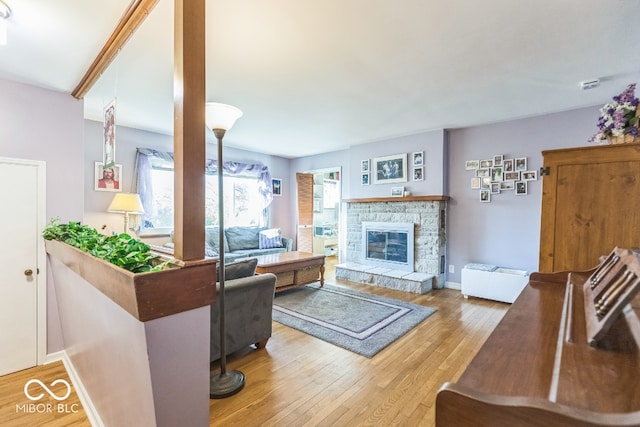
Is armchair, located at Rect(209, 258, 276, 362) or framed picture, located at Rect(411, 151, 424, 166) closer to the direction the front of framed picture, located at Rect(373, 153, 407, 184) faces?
the armchair

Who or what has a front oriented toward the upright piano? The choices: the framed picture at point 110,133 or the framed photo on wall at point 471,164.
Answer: the framed photo on wall

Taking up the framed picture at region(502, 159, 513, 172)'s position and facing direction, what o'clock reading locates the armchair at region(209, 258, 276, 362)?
The armchair is roughly at 1 o'clock from the framed picture.

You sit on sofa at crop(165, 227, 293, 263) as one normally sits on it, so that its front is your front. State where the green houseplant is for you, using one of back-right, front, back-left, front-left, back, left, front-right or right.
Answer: front-right

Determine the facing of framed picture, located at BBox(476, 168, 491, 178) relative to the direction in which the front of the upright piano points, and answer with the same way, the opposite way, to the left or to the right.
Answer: to the left

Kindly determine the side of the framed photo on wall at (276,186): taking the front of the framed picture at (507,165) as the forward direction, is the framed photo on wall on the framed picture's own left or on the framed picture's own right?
on the framed picture's own right

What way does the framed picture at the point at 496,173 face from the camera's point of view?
toward the camera

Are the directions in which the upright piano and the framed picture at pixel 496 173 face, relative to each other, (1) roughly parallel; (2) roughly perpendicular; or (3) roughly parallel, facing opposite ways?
roughly perpendicular

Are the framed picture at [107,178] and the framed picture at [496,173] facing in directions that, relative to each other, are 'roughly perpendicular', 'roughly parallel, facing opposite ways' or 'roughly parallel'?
roughly perpendicular

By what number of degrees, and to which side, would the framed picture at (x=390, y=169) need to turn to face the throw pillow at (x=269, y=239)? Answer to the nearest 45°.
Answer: approximately 45° to its right

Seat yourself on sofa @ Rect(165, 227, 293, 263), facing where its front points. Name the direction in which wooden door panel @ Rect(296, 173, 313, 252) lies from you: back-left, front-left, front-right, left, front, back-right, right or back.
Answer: left

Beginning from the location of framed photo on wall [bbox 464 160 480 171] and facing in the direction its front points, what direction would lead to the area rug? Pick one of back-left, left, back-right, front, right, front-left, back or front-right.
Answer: front-right

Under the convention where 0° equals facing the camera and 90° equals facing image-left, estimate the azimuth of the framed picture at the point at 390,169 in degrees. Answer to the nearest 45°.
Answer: approximately 45°

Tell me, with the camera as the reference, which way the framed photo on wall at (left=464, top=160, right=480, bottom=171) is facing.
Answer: facing the viewer

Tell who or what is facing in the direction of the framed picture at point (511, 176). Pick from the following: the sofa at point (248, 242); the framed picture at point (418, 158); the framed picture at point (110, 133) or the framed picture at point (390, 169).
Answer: the sofa

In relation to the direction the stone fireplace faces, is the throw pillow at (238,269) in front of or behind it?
in front
